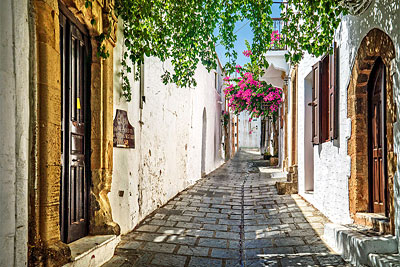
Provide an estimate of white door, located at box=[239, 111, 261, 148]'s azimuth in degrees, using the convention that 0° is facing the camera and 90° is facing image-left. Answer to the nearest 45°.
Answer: approximately 0°

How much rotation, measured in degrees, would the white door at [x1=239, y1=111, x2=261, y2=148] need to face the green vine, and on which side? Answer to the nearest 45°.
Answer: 0° — it already faces it

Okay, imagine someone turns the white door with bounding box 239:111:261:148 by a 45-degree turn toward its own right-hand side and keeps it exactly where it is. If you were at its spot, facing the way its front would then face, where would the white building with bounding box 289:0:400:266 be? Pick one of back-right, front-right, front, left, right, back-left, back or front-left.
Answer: front-left

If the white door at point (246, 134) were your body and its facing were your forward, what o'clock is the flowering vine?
The flowering vine is roughly at 12 o'clock from the white door.

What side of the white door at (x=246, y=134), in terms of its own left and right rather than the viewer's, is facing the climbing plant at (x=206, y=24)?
front
